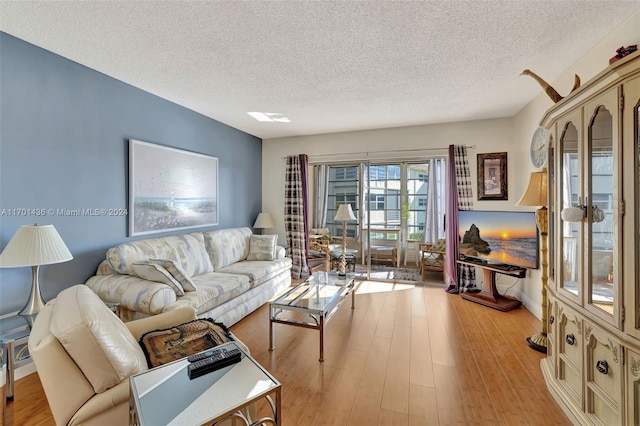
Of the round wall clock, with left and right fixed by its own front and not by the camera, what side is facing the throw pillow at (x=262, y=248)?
front

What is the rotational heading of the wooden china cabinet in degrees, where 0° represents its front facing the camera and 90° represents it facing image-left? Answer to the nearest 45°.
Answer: approximately 45°

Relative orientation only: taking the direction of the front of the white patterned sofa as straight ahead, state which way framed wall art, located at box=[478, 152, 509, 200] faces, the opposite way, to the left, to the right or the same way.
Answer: to the right

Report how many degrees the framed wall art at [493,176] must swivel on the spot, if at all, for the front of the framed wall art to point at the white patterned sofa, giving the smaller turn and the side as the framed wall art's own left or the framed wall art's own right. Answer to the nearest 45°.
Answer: approximately 45° to the framed wall art's own right

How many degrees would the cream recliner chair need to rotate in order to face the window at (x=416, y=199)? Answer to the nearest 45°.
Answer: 0° — it already faces it

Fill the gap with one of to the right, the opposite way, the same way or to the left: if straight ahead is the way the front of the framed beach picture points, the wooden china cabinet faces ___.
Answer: the opposite way

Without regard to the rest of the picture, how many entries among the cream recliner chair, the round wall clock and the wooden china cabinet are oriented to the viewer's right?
1

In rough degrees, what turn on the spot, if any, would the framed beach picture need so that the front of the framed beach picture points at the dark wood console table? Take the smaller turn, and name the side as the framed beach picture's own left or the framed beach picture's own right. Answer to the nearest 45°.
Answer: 0° — it already faces it

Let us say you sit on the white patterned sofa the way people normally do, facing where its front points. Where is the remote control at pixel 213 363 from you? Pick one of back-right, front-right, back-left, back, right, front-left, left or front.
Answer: front-right

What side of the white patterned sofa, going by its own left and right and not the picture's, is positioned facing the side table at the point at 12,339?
right

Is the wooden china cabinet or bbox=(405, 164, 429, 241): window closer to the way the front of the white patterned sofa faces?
the wooden china cabinet

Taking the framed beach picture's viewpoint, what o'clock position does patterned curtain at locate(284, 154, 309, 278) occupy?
The patterned curtain is roughly at 10 o'clock from the framed beach picture.

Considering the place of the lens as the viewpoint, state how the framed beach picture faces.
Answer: facing the viewer and to the right of the viewer
